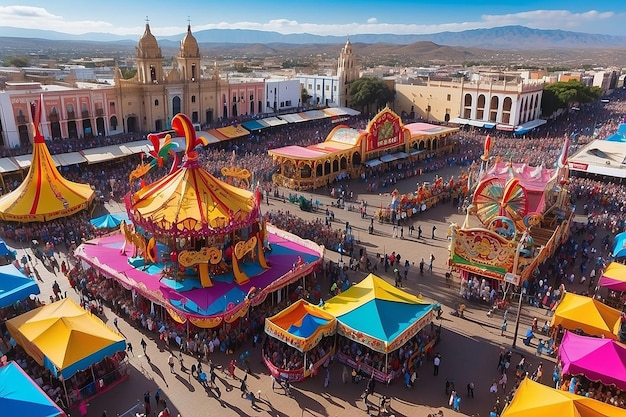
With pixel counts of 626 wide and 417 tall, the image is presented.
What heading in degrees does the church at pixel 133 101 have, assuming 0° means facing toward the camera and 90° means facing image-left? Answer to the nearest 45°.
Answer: approximately 315°

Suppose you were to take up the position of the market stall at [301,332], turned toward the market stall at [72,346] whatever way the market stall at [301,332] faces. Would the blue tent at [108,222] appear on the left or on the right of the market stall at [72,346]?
right

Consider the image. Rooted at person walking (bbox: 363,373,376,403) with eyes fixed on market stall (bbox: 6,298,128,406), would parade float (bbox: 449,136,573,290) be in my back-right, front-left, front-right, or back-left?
back-right

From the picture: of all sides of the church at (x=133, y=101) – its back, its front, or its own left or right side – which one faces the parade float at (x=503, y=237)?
front

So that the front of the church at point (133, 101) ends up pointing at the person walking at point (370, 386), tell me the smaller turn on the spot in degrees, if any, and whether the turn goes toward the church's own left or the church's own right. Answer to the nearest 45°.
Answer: approximately 45° to the church's own right

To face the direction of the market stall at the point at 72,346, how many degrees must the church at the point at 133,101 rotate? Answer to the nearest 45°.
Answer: approximately 45° to its right

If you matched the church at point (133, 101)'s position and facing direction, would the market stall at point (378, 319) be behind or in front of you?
in front
